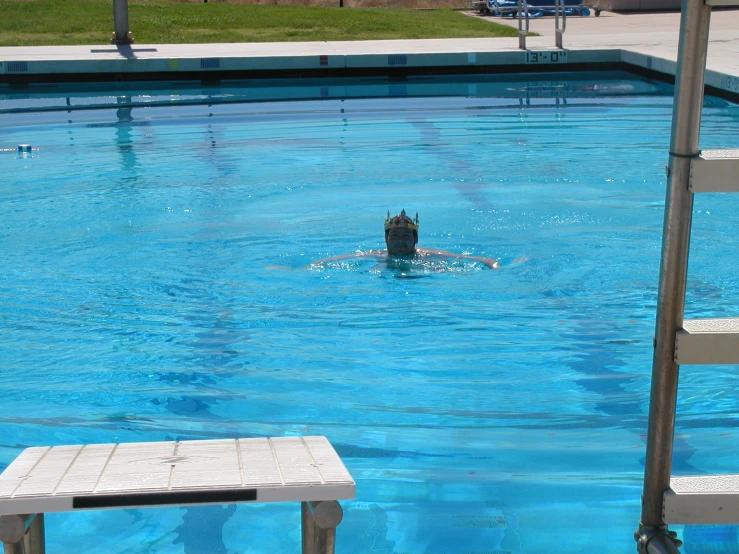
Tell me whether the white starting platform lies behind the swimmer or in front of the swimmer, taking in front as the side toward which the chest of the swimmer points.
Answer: in front

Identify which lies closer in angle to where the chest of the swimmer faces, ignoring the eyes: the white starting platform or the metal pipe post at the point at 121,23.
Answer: the white starting platform

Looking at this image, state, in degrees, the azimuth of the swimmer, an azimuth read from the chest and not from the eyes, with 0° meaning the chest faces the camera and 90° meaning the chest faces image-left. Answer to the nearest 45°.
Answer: approximately 0°

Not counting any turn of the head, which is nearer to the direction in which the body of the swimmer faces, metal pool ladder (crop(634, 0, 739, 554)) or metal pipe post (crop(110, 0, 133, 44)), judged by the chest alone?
the metal pool ladder

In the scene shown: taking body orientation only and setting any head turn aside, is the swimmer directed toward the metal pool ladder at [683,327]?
yes

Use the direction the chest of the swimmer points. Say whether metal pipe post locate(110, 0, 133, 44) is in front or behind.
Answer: behind

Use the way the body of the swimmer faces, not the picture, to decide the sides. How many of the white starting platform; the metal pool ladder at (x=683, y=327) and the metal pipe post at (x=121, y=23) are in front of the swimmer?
2
